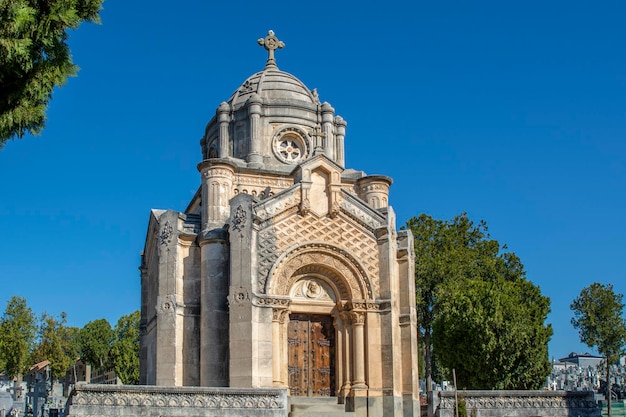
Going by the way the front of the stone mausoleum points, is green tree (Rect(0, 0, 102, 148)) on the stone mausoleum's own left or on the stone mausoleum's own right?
on the stone mausoleum's own right

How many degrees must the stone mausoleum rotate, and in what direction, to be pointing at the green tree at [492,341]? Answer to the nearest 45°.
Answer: approximately 90° to its left

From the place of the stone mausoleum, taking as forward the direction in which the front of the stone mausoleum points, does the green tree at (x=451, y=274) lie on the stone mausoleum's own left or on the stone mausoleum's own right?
on the stone mausoleum's own left

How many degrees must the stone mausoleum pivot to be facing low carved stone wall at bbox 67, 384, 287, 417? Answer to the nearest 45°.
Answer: approximately 90° to its right

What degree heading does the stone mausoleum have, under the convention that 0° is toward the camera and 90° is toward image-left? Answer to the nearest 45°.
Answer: approximately 315°
